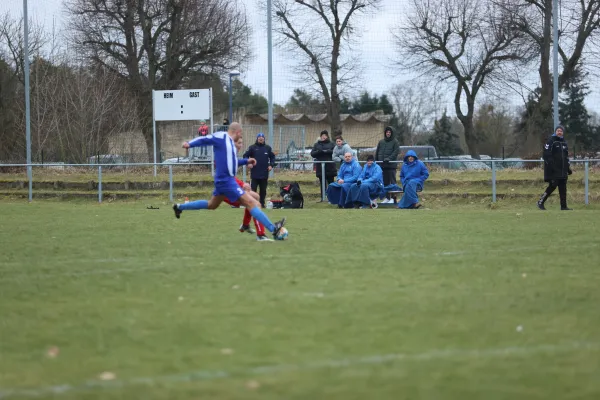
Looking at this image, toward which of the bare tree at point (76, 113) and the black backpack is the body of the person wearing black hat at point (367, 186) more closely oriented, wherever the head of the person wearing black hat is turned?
the black backpack

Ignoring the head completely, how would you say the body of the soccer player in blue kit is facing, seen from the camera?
to the viewer's right

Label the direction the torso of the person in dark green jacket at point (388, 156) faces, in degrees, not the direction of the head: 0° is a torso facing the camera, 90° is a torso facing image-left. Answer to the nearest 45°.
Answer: approximately 0°
